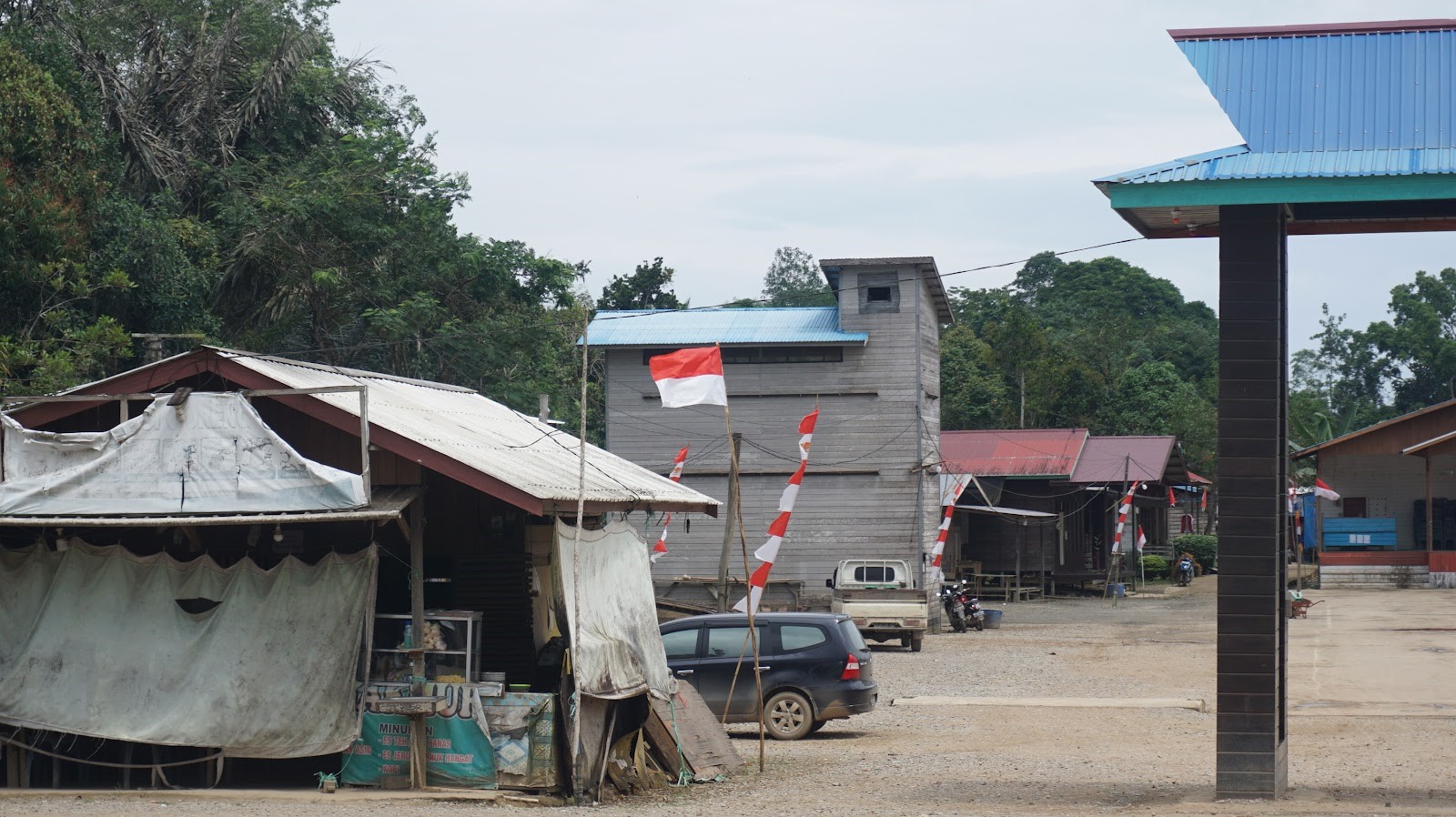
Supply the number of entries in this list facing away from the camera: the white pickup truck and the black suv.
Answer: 1

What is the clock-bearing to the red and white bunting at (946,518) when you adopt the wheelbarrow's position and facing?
The red and white bunting is roughly at 12 o'clock from the wheelbarrow.

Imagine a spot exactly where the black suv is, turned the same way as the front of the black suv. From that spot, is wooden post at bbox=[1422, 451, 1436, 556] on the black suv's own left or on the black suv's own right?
on the black suv's own right

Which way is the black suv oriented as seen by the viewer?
to the viewer's left

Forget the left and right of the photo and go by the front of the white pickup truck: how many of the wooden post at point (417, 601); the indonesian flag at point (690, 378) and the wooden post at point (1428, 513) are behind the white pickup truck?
2

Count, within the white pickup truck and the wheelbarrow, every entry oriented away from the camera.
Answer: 1

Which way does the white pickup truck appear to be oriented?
away from the camera

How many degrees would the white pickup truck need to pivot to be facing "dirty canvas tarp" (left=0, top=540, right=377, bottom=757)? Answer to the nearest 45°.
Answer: approximately 180°

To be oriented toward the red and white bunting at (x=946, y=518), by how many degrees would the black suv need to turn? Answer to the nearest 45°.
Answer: approximately 90° to its right

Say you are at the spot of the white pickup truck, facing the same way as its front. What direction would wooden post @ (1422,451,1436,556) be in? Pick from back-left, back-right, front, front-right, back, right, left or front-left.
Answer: front-right

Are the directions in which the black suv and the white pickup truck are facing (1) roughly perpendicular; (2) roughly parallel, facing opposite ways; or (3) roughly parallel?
roughly perpendicular
